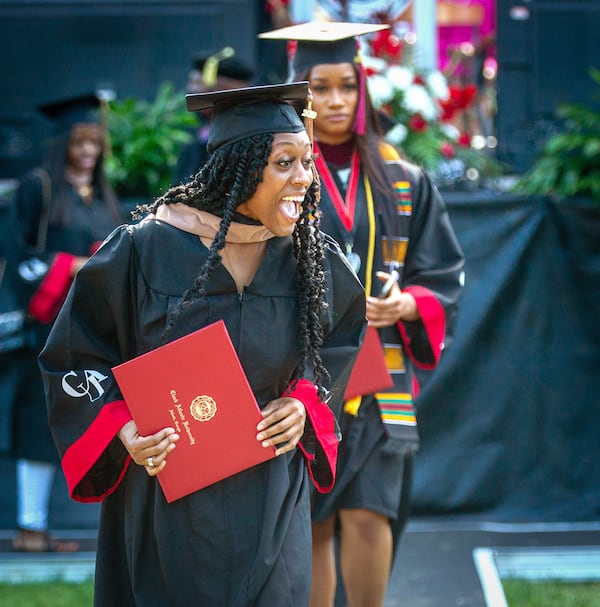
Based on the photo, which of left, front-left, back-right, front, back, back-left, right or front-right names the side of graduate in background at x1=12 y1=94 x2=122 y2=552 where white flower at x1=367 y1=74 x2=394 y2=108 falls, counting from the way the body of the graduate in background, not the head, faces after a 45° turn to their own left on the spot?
front

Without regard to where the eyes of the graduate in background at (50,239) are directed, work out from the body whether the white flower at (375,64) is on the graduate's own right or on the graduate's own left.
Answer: on the graduate's own left

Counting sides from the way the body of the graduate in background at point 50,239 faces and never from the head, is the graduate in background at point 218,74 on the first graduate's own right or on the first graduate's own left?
on the first graduate's own left

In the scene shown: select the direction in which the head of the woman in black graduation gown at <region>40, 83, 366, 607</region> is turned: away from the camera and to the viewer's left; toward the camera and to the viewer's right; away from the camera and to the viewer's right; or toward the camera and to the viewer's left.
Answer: toward the camera and to the viewer's right

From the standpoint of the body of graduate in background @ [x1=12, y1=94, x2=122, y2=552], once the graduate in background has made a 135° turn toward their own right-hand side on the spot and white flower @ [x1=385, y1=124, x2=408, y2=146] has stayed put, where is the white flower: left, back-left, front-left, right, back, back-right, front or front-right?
back

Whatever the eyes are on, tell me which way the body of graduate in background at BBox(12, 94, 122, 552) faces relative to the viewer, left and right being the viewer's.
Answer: facing the viewer and to the right of the viewer

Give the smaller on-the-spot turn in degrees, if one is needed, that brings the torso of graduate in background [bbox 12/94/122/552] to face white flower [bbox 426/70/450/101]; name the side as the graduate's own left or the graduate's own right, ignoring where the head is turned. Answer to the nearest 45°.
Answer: approximately 45° to the graduate's own left

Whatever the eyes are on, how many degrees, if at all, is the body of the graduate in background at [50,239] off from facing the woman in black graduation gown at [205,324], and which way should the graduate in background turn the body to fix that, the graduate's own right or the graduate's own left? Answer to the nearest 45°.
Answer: approximately 45° to the graduate's own right

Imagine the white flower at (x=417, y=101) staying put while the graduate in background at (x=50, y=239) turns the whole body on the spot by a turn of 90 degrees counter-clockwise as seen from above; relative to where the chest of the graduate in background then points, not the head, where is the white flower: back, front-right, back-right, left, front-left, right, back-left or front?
front-right
